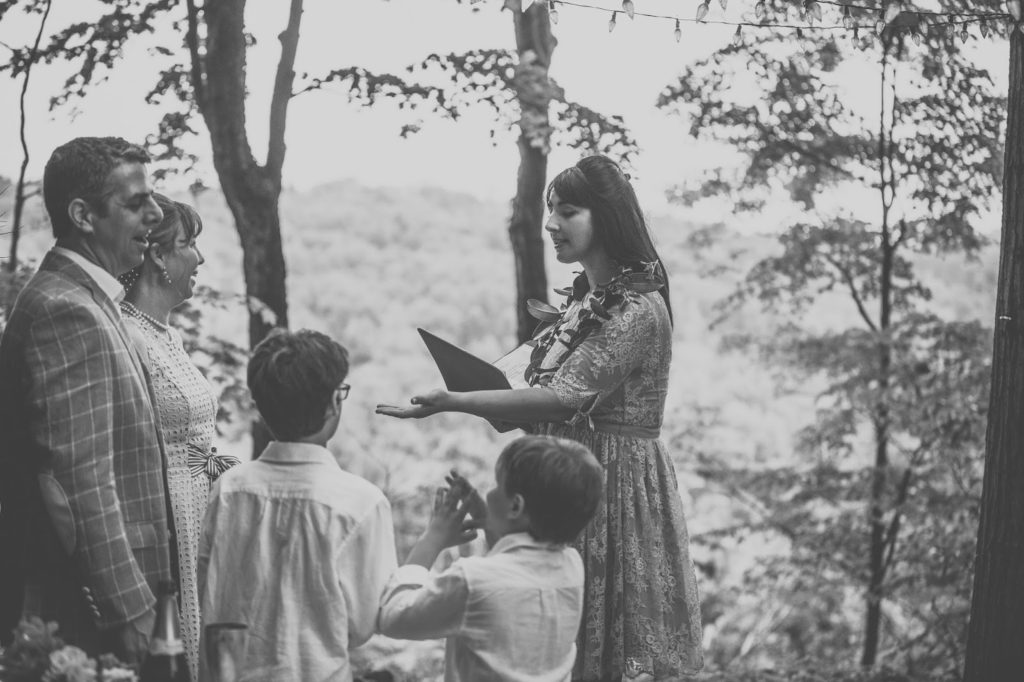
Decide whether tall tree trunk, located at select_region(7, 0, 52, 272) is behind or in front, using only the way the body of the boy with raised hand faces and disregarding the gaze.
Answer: in front

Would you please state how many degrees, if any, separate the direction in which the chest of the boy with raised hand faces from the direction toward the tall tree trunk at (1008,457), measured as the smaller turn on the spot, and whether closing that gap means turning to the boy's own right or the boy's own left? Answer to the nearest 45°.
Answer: approximately 90° to the boy's own right

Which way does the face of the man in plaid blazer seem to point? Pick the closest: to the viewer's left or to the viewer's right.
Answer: to the viewer's right

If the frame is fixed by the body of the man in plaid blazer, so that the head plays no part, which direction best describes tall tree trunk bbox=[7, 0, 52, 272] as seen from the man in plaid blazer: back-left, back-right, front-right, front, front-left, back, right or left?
left

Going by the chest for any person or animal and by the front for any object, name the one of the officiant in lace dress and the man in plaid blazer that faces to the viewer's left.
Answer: the officiant in lace dress

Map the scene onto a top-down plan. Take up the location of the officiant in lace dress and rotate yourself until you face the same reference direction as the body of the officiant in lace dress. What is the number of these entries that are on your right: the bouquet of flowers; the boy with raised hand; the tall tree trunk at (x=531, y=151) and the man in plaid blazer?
1

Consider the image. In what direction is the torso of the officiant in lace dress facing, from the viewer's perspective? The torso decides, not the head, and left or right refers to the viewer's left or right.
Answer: facing to the left of the viewer

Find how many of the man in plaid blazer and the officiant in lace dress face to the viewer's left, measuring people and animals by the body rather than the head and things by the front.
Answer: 1

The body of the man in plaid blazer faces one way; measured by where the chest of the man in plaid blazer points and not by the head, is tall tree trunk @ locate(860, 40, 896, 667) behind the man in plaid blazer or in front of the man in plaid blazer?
in front

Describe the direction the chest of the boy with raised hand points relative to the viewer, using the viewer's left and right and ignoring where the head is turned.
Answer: facing away from the viewer and to the left of the viewer

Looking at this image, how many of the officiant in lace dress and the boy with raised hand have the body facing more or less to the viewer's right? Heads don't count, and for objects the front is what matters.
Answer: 0

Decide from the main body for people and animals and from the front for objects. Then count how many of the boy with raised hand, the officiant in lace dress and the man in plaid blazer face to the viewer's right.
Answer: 1

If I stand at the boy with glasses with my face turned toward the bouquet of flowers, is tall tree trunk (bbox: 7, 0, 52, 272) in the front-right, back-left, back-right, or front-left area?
back-right

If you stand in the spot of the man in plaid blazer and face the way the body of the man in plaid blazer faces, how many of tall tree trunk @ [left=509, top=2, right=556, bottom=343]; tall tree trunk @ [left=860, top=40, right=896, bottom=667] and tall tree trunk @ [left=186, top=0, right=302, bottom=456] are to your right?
0

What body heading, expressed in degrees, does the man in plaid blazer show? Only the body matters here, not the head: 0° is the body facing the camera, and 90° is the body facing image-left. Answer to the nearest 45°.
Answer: approximately 270°

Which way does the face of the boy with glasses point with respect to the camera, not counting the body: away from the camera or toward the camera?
away from the camera
